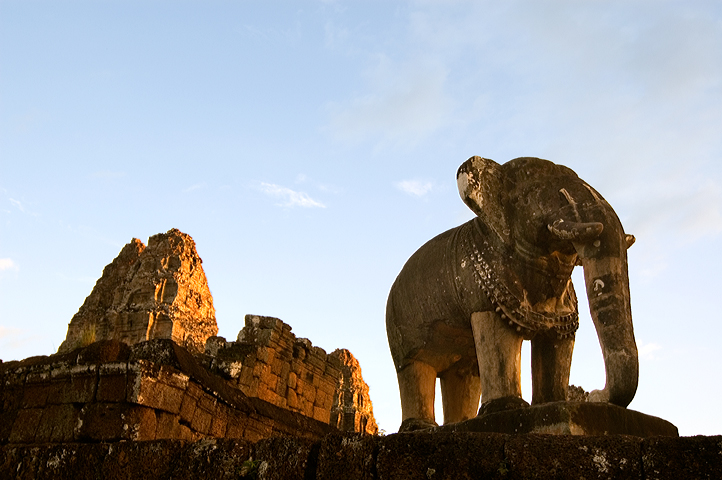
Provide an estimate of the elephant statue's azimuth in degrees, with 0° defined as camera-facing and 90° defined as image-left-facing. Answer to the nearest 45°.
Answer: approximately 315°

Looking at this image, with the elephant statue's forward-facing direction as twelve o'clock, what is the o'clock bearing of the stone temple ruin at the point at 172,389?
The stone temple ruin is roughly at 5 o'clock from the elephant statue.

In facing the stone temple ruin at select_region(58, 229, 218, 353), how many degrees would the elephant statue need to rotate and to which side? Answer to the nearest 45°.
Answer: approximately 180°
